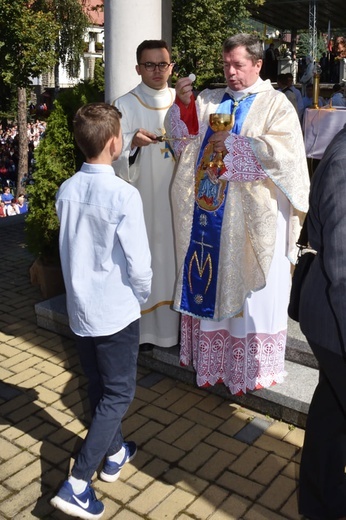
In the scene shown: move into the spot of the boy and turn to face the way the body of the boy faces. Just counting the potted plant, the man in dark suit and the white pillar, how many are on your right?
1

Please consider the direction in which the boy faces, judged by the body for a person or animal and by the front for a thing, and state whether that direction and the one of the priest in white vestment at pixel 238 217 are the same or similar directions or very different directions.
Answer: very different directions

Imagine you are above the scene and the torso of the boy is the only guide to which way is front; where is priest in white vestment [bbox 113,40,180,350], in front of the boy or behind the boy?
in front

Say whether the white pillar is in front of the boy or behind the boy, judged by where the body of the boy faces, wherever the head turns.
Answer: in front

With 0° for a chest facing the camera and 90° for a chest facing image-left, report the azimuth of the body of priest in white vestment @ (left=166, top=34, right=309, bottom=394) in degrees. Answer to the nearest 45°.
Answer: approximately 45°

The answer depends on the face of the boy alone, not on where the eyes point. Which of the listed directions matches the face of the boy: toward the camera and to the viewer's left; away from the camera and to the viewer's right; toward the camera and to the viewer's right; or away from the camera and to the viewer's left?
away from the camera and to the viewer's right

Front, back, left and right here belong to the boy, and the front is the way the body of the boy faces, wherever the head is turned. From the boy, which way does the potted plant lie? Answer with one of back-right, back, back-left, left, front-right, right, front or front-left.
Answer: front-left

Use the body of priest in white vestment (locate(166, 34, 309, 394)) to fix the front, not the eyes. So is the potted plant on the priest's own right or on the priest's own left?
on the priest's own right

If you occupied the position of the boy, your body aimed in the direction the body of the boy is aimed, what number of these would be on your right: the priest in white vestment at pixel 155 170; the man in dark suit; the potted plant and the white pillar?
1

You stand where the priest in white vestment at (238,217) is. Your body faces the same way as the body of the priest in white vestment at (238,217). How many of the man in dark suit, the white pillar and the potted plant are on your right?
2

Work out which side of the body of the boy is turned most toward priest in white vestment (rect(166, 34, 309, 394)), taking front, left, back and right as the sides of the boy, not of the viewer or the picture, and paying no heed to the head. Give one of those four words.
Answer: front

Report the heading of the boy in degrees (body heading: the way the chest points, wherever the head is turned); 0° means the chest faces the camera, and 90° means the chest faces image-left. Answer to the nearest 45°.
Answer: approximately 225°

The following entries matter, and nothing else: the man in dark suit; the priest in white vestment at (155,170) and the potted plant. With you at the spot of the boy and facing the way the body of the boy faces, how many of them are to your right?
1
